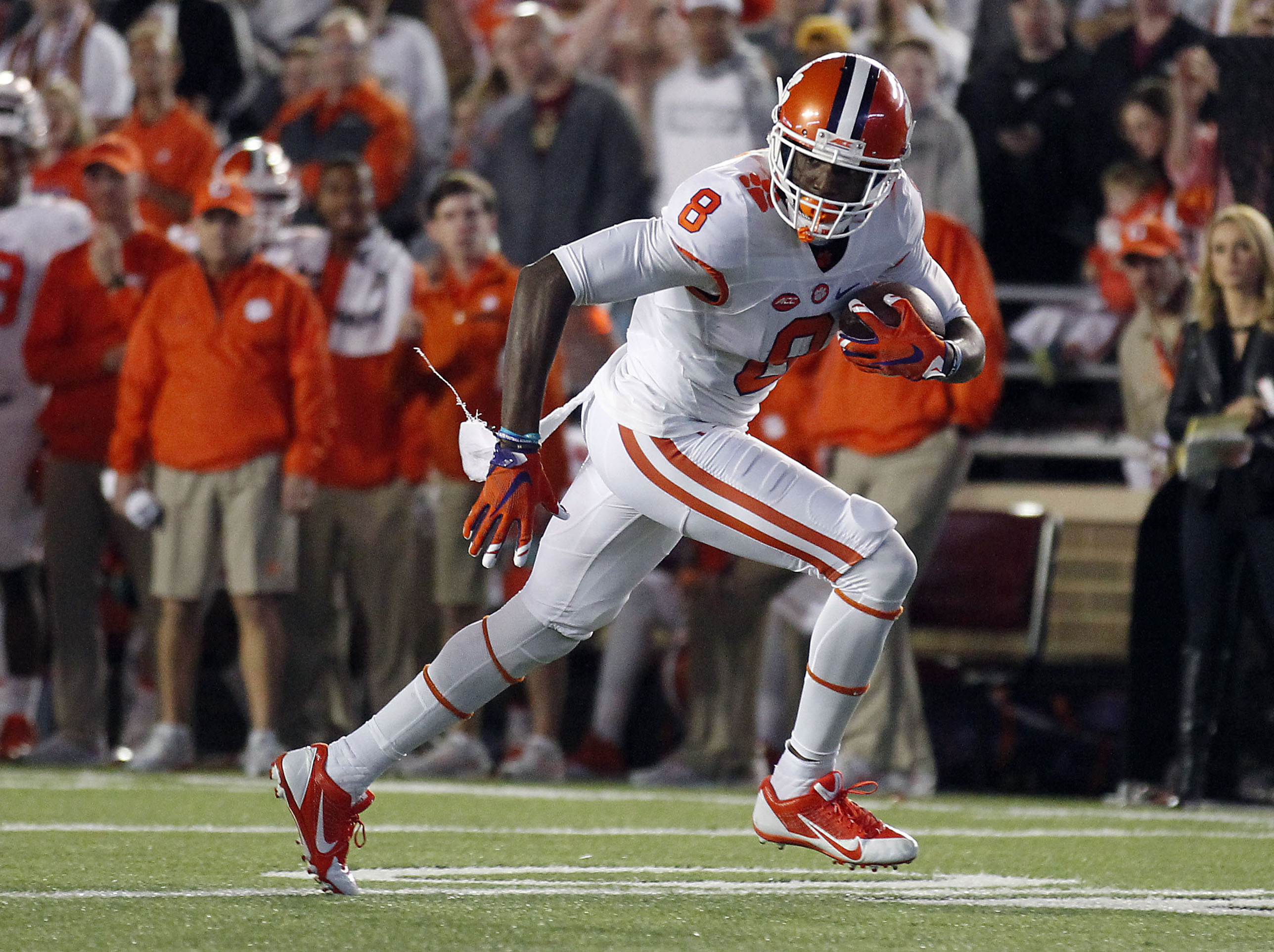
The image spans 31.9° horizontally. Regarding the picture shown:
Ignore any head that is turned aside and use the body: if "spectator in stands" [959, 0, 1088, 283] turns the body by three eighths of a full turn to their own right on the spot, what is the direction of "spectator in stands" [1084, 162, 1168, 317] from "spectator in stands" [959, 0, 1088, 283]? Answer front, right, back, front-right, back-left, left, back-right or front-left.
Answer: back

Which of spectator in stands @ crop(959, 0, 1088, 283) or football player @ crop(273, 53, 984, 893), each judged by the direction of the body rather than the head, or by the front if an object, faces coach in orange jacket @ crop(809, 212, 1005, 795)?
the spectator in stands

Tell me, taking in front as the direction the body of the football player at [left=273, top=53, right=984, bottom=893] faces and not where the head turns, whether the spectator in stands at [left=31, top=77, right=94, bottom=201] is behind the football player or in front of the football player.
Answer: behind

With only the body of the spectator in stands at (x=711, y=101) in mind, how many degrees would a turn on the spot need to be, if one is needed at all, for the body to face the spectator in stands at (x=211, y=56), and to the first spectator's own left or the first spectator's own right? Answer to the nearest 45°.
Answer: approximately 135° to the first spectator's own right

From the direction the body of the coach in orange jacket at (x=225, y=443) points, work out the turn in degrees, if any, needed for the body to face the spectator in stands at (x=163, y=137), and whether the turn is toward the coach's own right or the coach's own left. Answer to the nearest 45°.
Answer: approximately 180°

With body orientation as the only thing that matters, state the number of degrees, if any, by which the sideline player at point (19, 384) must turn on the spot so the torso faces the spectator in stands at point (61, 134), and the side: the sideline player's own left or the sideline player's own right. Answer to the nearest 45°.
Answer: approximately 180°

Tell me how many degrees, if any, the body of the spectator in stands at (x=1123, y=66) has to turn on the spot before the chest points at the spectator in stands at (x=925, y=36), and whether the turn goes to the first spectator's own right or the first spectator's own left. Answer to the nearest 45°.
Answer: approximately 90° to the first spectator's own right

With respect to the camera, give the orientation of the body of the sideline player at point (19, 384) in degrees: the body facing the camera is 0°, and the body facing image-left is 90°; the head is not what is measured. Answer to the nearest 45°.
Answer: approximately 0°
